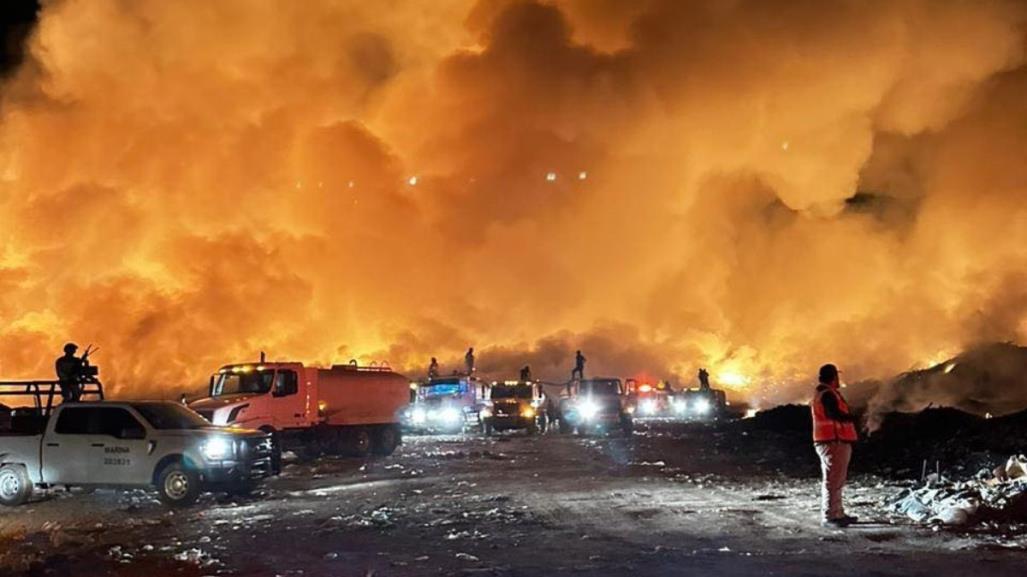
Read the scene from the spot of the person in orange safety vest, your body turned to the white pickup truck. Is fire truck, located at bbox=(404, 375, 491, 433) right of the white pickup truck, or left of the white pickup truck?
right

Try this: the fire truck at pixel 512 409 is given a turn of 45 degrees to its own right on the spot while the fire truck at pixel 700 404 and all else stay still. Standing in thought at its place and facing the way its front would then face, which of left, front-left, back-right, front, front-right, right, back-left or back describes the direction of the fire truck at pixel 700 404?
back

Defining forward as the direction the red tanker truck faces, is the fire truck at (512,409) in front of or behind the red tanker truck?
behind

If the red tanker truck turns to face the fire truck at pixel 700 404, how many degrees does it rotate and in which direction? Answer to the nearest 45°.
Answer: approximately 180°

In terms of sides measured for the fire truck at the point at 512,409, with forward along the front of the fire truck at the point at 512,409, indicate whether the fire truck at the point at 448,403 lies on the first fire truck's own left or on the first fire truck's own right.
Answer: on the first fire truck's own right

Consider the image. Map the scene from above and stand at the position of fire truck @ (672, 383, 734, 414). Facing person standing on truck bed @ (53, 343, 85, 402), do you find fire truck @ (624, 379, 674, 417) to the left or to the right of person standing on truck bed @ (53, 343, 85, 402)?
right
